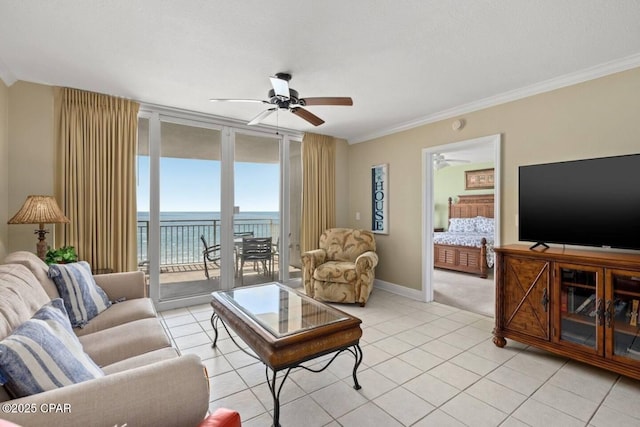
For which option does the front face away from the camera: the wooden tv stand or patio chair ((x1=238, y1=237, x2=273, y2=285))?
the patio chair

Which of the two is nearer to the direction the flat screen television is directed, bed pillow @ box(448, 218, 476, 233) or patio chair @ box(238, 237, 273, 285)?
the patio chair

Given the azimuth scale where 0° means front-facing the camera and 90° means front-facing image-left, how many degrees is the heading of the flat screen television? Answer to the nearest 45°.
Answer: approximately 45°

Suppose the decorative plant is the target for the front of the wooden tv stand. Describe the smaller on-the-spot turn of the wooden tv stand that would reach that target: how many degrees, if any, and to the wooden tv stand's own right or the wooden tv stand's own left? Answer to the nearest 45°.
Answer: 0° — it already faces it

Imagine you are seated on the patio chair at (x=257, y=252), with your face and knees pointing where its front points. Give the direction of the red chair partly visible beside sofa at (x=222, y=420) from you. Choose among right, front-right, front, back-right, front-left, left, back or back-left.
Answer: back

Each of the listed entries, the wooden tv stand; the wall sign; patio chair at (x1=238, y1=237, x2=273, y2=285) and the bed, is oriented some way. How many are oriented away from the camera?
1

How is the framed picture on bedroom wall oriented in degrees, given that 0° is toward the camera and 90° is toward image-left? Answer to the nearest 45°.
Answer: approximately 45°

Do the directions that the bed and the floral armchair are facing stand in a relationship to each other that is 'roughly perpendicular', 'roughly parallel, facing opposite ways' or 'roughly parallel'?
roughly parallel

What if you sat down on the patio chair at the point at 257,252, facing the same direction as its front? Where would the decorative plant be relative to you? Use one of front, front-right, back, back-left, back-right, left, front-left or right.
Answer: back-left

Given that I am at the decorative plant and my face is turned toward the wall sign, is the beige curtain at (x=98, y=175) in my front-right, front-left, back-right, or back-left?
front-left

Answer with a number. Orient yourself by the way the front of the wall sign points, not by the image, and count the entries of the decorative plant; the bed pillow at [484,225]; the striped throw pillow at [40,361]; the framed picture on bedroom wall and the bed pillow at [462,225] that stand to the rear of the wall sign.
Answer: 3

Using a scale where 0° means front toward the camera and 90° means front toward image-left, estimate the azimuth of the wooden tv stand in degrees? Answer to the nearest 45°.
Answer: approximately 45°

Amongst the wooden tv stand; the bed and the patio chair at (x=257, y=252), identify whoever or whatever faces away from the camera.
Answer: the patio chair

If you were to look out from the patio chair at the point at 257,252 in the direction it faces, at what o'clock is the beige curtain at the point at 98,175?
The beige curtain is roughly at 8 o'clock from the patio chair.

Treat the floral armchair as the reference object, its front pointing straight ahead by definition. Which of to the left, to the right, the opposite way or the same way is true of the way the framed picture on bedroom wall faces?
the same way

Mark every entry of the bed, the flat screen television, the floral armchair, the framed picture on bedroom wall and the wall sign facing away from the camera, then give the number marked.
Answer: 0

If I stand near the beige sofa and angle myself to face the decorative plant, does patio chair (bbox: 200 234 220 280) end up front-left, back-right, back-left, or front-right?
front-right

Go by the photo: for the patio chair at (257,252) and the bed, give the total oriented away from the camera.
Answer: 1

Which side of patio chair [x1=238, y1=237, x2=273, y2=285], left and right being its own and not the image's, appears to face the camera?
back

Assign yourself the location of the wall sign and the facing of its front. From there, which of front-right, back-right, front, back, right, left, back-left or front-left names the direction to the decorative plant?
front

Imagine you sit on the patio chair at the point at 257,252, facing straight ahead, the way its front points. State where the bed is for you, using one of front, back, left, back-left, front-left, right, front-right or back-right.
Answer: right
